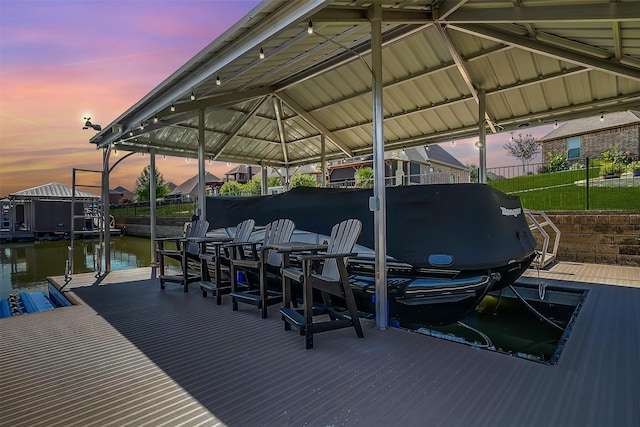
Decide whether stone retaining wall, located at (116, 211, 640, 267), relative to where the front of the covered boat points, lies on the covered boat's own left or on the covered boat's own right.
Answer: on the covered boat's own left

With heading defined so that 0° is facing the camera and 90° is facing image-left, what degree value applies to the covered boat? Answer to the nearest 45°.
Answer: approximately 315°

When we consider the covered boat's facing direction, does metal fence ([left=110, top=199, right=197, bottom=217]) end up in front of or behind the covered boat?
behind
